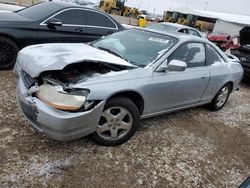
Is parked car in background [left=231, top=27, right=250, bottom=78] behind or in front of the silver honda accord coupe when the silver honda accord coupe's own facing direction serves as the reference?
behind

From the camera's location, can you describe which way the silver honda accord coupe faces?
facing the viewer and to the left of the viewer
